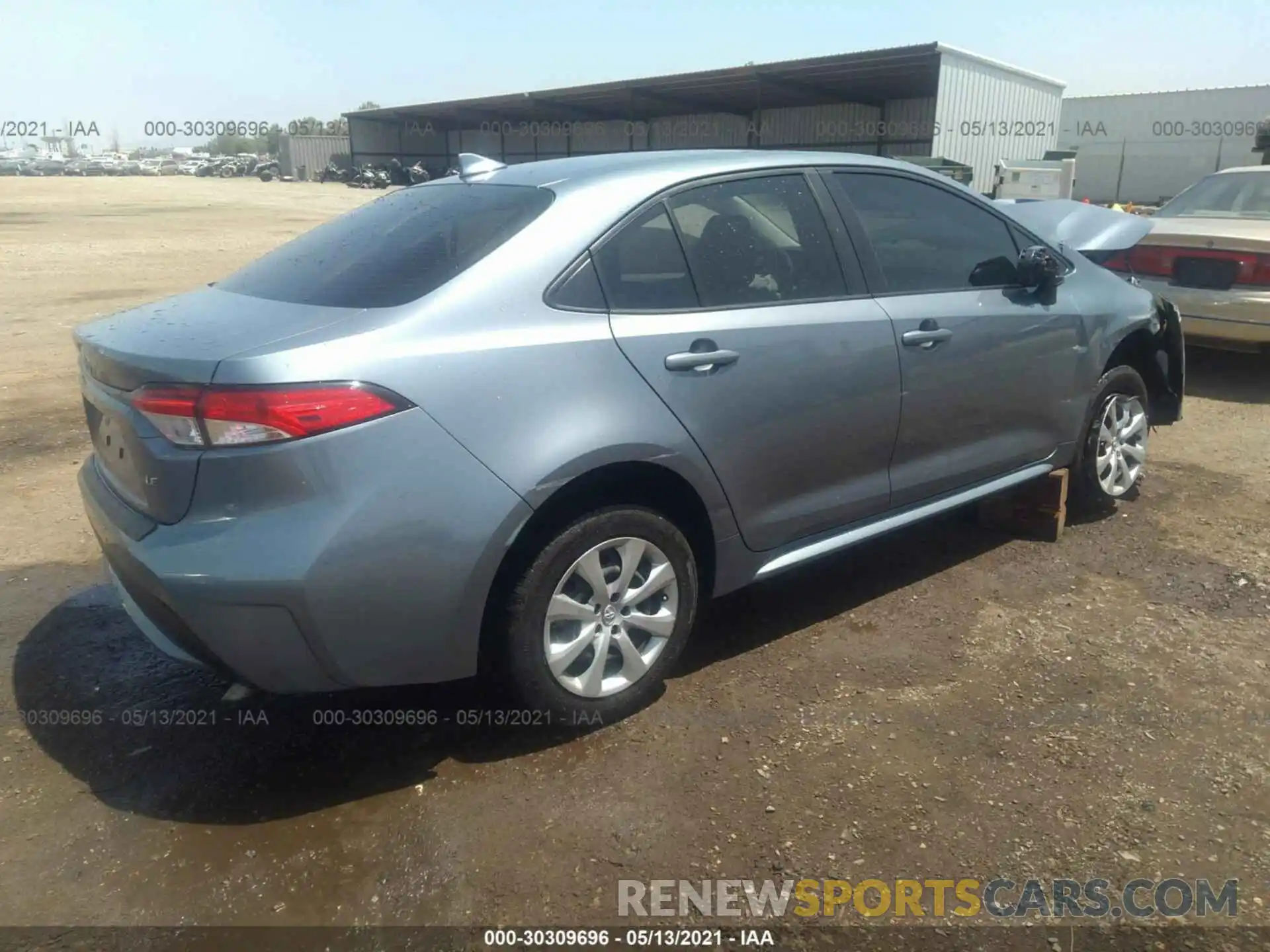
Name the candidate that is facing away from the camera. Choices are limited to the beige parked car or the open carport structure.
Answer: the beige parked car

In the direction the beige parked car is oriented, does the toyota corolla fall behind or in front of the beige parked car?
behind

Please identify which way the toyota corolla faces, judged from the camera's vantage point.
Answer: facing away from the viewer and to the right of the viewer

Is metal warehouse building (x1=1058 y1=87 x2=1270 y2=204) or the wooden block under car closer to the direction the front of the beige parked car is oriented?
the metal warehouse building

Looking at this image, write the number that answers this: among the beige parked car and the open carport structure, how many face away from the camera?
1

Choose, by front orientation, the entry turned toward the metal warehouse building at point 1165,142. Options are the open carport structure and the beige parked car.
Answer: the beige parked car

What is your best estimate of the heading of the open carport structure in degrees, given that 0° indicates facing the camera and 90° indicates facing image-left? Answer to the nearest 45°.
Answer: approximately 45°

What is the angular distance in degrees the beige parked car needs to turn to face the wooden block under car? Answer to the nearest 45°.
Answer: approximately 180°

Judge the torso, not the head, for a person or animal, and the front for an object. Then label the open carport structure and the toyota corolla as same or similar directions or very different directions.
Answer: very different directions

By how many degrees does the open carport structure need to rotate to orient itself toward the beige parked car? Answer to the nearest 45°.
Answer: approximately 45° to its left

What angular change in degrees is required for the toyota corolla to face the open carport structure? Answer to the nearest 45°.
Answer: approximately 45° to its left

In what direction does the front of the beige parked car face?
away from the camera
